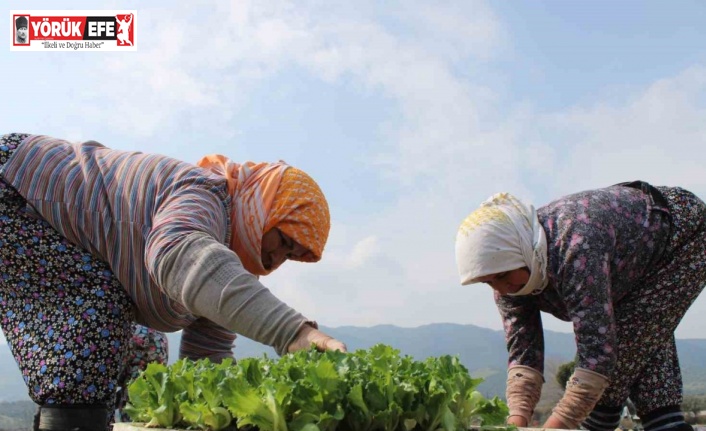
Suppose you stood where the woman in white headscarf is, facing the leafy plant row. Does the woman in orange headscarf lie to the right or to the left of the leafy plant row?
right

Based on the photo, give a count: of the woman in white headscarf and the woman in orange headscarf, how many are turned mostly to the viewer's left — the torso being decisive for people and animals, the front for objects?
1

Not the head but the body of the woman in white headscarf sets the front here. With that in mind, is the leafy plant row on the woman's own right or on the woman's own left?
on the woman's own left

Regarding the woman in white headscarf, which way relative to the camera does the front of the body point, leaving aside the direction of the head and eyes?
to the viewer's left

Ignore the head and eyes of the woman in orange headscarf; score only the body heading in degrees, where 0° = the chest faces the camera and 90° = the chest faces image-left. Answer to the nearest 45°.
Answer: approximately 270°

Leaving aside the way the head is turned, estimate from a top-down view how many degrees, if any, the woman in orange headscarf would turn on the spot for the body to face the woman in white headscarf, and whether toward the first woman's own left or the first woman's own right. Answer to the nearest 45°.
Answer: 0° — they already face them

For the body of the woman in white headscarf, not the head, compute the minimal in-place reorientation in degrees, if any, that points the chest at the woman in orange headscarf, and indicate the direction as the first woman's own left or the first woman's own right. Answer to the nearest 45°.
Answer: approximately 45° to the first woman's own left

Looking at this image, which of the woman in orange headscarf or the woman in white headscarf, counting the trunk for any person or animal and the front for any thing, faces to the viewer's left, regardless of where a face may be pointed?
the woman in white headscarf
